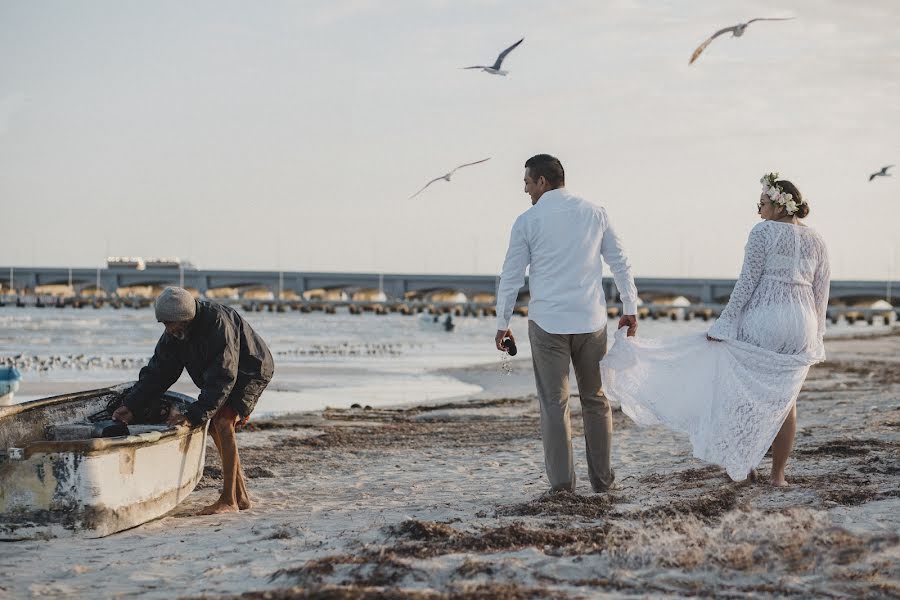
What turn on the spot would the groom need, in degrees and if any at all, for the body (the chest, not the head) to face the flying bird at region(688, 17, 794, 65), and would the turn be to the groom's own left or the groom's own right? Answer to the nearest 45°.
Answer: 0° — they already face it

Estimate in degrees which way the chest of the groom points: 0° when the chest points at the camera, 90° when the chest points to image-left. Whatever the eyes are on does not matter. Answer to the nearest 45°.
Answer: approximately 180°

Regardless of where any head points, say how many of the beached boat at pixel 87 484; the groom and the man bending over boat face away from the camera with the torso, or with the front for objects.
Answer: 1

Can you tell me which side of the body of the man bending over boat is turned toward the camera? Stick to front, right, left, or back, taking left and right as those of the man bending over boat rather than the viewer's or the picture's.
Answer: left

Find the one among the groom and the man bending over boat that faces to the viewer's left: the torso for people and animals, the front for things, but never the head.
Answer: the man bending over boat

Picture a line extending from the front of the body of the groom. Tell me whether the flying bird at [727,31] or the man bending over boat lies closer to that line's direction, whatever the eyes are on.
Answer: the flying bird

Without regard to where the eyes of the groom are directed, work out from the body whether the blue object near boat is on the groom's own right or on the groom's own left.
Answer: on the groom's own left

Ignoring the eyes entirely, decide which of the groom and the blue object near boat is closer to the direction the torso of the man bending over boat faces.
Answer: the blue object near boat

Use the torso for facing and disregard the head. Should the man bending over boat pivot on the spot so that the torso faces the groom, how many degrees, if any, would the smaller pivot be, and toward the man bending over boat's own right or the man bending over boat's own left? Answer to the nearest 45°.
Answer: approximately 180°

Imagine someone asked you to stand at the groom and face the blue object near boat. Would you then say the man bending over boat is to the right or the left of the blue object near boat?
left

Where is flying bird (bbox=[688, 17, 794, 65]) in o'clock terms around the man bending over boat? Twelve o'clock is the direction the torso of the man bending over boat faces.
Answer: The flying bird is roughly at 5 o'clock from the man bending over boat.

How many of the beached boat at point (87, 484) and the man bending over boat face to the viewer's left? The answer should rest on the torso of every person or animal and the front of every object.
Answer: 1

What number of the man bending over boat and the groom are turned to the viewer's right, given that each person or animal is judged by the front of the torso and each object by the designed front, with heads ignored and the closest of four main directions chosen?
0

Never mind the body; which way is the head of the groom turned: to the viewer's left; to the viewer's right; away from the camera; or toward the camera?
to the viewer's left

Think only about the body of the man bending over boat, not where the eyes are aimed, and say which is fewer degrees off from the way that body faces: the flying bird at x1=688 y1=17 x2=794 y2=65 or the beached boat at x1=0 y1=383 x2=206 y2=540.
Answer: the beached boat
